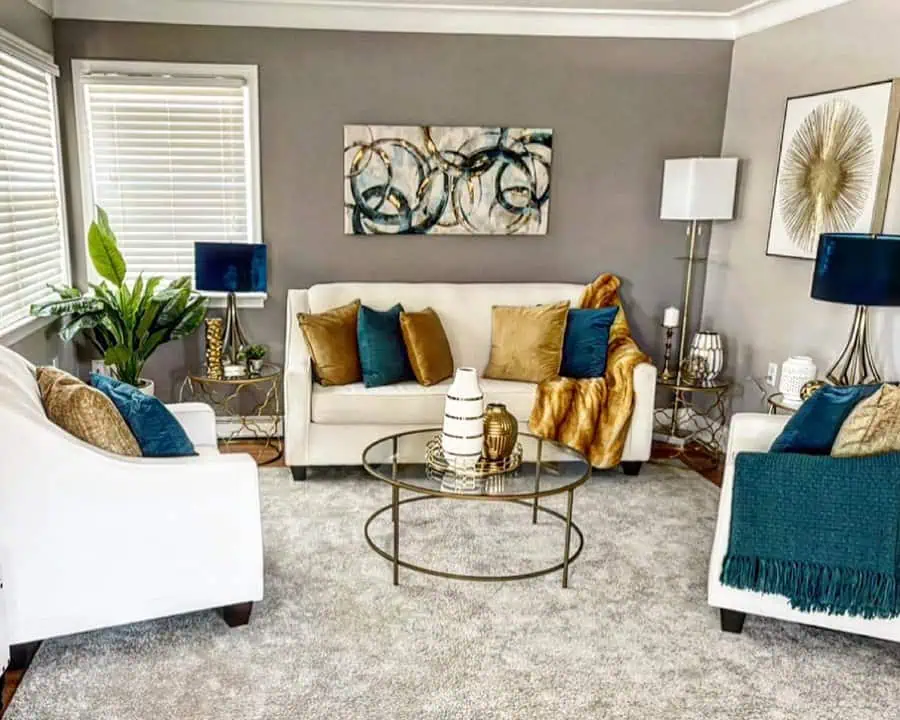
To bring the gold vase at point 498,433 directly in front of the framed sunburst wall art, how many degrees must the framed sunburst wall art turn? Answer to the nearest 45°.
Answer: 0° — it already faces it

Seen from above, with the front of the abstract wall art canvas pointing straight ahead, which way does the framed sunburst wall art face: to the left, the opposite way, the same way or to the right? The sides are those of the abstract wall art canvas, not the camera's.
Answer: to the right

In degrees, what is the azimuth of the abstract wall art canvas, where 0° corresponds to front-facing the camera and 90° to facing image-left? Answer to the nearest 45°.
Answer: approximately 0°

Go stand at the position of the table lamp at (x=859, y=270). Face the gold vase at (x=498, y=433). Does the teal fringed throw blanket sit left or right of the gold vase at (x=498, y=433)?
left

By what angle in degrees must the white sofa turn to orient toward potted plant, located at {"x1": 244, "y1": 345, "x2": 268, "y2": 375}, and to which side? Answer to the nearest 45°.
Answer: approximately 135° to its right

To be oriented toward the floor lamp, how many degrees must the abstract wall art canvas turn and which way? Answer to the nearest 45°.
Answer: approximately 90° to its left

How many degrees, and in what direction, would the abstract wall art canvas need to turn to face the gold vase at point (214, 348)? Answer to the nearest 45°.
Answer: approximately 45° to its right

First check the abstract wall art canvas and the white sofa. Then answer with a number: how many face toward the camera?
2
